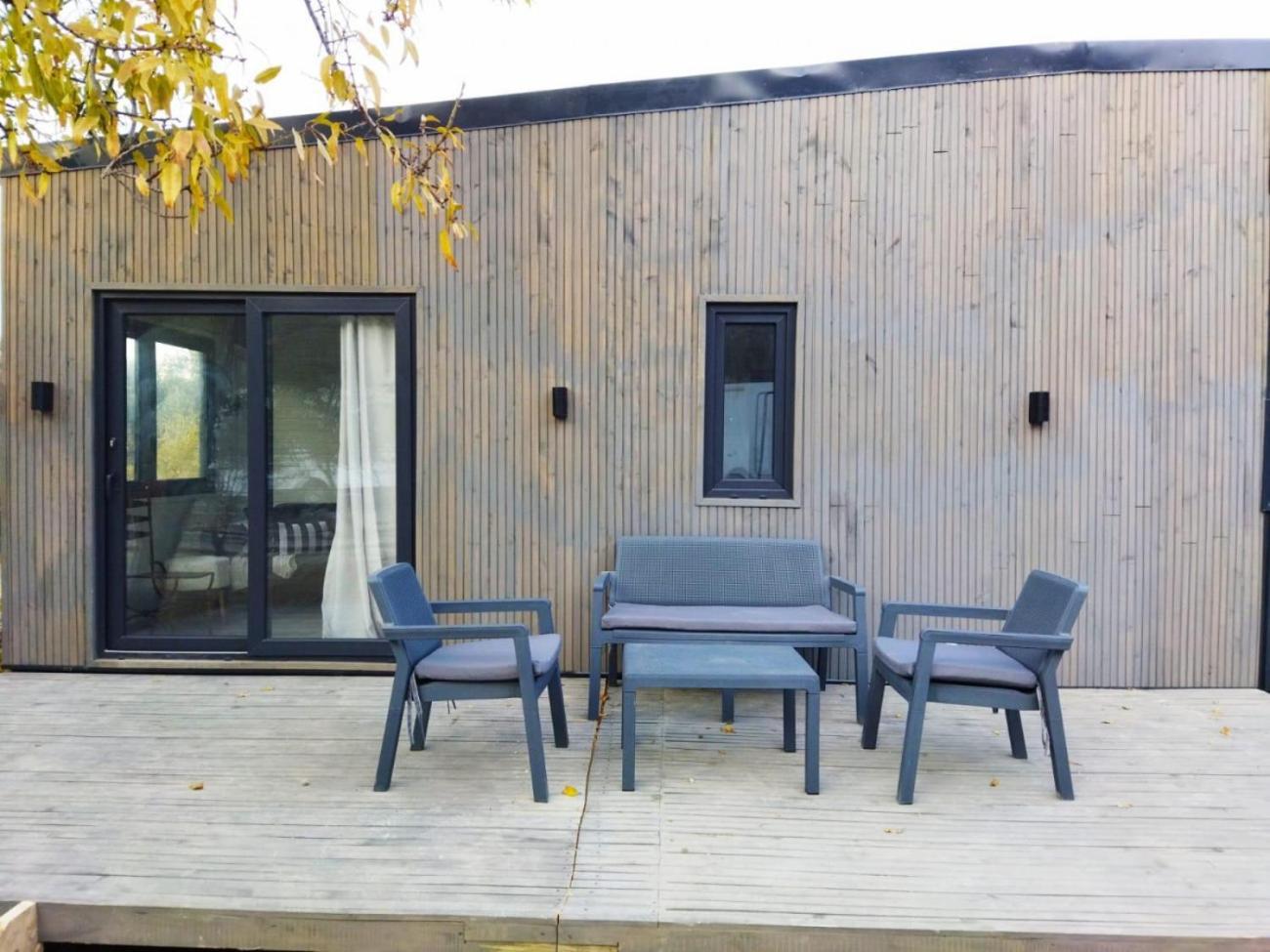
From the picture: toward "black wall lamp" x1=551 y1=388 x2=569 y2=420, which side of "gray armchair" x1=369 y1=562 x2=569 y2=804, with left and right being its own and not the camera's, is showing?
left

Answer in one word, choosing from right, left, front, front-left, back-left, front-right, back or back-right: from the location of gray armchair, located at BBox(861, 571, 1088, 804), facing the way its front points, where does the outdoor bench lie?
front-right

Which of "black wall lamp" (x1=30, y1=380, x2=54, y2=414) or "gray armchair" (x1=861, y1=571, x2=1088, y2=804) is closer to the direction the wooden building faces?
the gray armchair

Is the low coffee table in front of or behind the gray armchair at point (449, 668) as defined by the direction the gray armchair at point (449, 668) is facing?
in front

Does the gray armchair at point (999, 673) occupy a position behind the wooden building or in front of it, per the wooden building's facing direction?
in front

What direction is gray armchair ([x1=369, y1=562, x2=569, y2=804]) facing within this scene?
to the viewer's right

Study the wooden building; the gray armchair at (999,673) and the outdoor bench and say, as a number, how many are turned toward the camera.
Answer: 2

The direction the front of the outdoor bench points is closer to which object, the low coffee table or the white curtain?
the low coffee table

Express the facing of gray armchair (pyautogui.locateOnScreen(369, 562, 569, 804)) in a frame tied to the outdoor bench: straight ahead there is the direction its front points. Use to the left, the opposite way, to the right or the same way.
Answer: to the left

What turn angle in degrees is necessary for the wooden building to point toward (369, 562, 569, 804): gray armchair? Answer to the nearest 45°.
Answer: approximately 45° to its right

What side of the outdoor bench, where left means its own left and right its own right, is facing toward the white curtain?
right

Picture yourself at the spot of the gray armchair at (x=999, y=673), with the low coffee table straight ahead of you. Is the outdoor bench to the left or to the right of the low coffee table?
right
